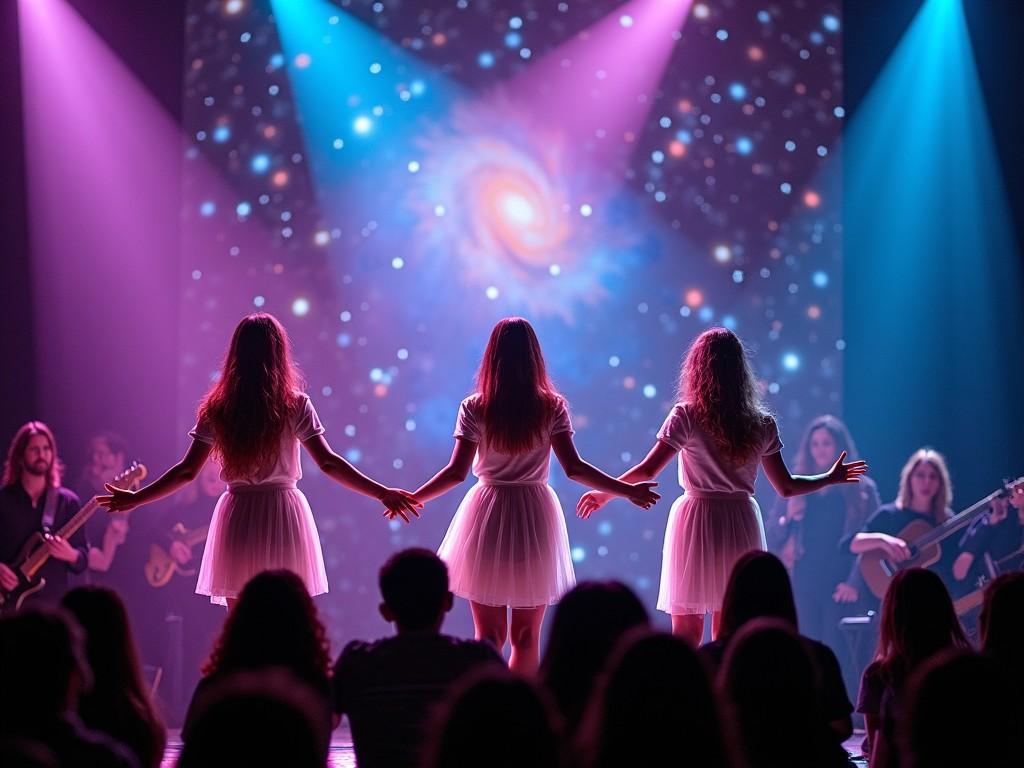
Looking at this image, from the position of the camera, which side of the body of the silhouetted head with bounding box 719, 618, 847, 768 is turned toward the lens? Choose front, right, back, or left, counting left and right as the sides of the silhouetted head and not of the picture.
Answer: back

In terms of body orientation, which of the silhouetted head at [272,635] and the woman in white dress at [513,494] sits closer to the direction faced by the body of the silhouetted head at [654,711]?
the woman in white dress

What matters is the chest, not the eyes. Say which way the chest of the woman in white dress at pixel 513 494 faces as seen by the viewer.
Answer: away from the camera

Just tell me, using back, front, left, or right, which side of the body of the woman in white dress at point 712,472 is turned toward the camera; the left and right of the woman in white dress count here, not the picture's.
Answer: back

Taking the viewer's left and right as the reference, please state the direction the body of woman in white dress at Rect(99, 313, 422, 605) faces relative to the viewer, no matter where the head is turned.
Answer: facing away from the viewer

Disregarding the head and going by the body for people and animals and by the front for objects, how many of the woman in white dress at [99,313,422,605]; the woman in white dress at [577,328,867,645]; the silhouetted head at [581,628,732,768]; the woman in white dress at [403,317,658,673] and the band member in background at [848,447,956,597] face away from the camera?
4

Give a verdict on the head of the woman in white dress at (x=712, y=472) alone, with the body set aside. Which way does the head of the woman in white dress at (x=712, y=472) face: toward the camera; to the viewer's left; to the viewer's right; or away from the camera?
away from the camera

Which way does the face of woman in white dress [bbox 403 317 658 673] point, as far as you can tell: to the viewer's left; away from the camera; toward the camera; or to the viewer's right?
away from the camera

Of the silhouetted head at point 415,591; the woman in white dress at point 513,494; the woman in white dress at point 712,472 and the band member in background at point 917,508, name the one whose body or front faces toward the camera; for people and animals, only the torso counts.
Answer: the band member in background

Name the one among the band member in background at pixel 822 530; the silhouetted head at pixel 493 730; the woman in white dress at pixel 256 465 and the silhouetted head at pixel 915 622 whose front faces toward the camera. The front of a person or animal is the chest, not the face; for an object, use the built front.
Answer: the band member in background

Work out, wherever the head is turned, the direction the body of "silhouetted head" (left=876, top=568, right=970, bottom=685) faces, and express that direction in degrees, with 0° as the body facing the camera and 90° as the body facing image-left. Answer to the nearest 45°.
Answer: approximately 180°

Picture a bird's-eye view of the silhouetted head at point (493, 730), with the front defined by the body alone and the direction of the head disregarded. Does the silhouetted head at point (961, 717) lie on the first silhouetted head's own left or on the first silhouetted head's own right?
on the first silhouetted head's own right

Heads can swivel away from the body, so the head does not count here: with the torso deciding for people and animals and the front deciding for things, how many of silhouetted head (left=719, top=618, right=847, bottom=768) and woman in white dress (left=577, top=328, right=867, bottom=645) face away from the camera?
2

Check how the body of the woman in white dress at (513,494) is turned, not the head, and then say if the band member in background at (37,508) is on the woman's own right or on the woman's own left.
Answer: on the woman's own left

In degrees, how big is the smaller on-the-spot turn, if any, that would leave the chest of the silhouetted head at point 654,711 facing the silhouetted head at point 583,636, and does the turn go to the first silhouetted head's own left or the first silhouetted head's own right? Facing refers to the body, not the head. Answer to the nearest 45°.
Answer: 0° — they already face them

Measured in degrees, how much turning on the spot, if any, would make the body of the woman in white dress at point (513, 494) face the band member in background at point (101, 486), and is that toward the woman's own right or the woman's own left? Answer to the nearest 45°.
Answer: approximately 45° to the woman's own left
